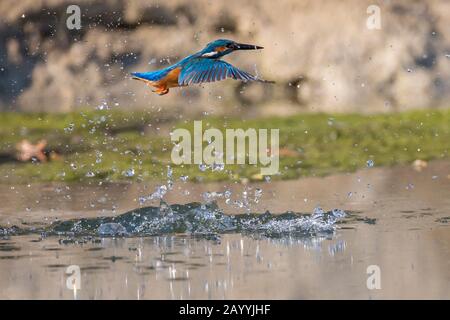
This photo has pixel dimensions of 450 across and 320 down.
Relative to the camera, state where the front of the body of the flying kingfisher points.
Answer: to the viewer's right

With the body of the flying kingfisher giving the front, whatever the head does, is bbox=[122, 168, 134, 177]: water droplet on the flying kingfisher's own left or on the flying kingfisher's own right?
on the flying kingfisher's own left
